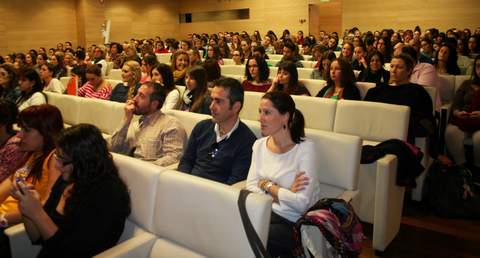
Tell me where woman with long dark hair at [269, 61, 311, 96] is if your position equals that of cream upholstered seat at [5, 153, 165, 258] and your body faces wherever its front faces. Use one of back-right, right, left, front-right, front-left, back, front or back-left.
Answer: back

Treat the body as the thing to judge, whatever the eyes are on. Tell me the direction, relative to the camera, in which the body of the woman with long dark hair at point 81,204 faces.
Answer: to the viewer's left

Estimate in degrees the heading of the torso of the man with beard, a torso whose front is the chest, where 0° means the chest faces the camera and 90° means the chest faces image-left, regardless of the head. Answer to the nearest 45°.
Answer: approximately 45°

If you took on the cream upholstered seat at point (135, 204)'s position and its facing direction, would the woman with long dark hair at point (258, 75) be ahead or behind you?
behind

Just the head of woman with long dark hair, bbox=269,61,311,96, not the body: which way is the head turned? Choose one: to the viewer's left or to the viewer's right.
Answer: to the viewer's left

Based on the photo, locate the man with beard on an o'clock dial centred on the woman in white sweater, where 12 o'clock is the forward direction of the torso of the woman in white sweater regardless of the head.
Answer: The man with beard is roughly at 3 o'clock from the woman in white sweater.

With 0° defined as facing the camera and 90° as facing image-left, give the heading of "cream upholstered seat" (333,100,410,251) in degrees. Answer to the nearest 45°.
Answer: approximately 45°

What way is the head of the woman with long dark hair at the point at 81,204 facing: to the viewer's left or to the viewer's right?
to the viewer's left

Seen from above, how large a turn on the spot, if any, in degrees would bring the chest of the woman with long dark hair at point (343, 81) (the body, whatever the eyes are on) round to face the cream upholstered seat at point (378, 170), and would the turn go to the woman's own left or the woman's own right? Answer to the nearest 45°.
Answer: approximately 45° to the woman's own left
